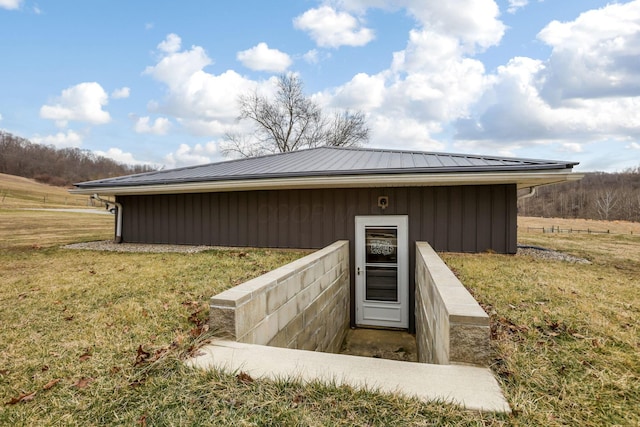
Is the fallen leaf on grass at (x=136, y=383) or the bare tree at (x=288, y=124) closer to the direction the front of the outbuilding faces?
the fallen leaf on grass

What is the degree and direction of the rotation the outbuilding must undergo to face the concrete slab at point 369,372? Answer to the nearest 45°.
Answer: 0° — it already faces it

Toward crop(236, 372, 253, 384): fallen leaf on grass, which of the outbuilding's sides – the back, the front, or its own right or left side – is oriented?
front

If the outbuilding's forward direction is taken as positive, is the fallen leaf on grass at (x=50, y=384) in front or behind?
in front

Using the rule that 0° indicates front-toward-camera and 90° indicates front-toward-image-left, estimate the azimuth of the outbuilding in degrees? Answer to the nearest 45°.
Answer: approximately 0°

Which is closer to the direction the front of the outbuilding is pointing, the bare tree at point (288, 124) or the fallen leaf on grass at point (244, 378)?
the fallen leaf on grass

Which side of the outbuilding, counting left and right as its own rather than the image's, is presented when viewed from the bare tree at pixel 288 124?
back

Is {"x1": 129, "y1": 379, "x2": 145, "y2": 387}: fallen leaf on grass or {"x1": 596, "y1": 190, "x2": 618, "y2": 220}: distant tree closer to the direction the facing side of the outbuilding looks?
the fallen leaf on grass
